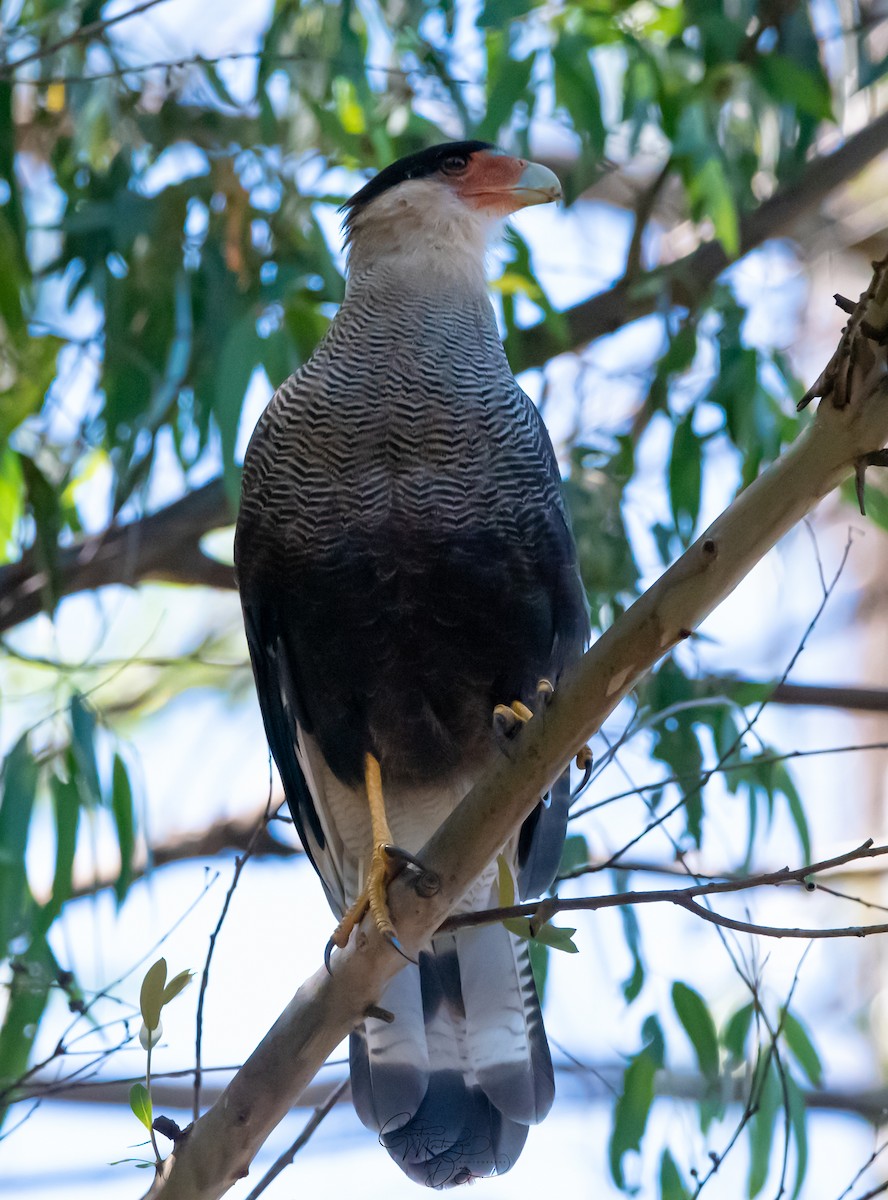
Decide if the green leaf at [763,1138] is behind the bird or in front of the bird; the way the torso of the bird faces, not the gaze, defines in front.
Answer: behind

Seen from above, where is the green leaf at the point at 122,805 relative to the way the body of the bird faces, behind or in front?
behind

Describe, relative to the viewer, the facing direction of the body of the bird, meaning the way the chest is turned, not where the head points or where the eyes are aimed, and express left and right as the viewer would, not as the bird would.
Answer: facing the viewer

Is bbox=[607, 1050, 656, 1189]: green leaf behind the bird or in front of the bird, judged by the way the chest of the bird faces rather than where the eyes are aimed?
behind
